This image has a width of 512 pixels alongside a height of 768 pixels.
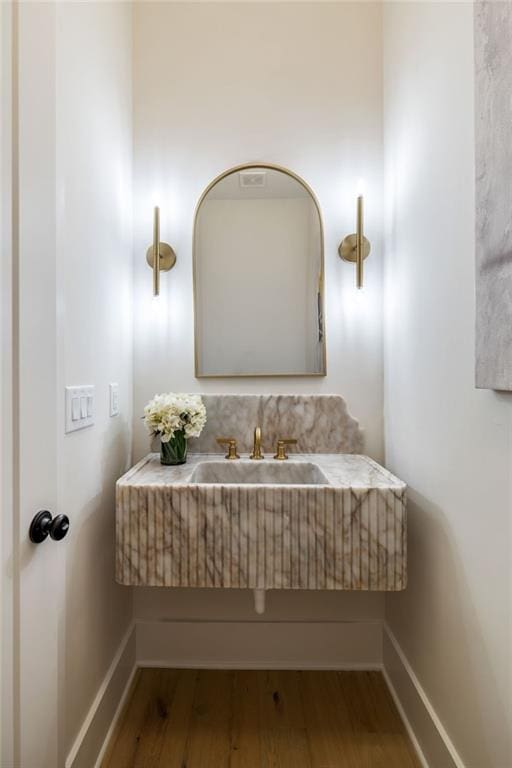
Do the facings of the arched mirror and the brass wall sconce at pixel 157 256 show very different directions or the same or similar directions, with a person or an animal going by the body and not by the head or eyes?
same or similar directions

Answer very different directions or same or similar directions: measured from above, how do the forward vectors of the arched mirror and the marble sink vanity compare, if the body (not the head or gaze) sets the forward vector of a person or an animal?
same or similar directions

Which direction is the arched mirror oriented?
toward the camera

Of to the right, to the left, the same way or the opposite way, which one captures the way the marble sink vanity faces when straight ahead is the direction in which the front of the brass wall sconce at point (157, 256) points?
the same way

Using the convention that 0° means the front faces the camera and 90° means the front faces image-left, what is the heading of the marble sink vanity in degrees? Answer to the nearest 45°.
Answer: approximately 0°

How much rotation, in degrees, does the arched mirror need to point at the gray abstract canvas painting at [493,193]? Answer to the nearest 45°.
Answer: approximately 45° to its left

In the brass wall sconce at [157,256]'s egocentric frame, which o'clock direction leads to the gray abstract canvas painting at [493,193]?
The gray abstract canvas painting is roughly at 11 o'clock from the brass wall sconce.

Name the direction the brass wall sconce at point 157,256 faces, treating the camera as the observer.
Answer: facing the viewer
